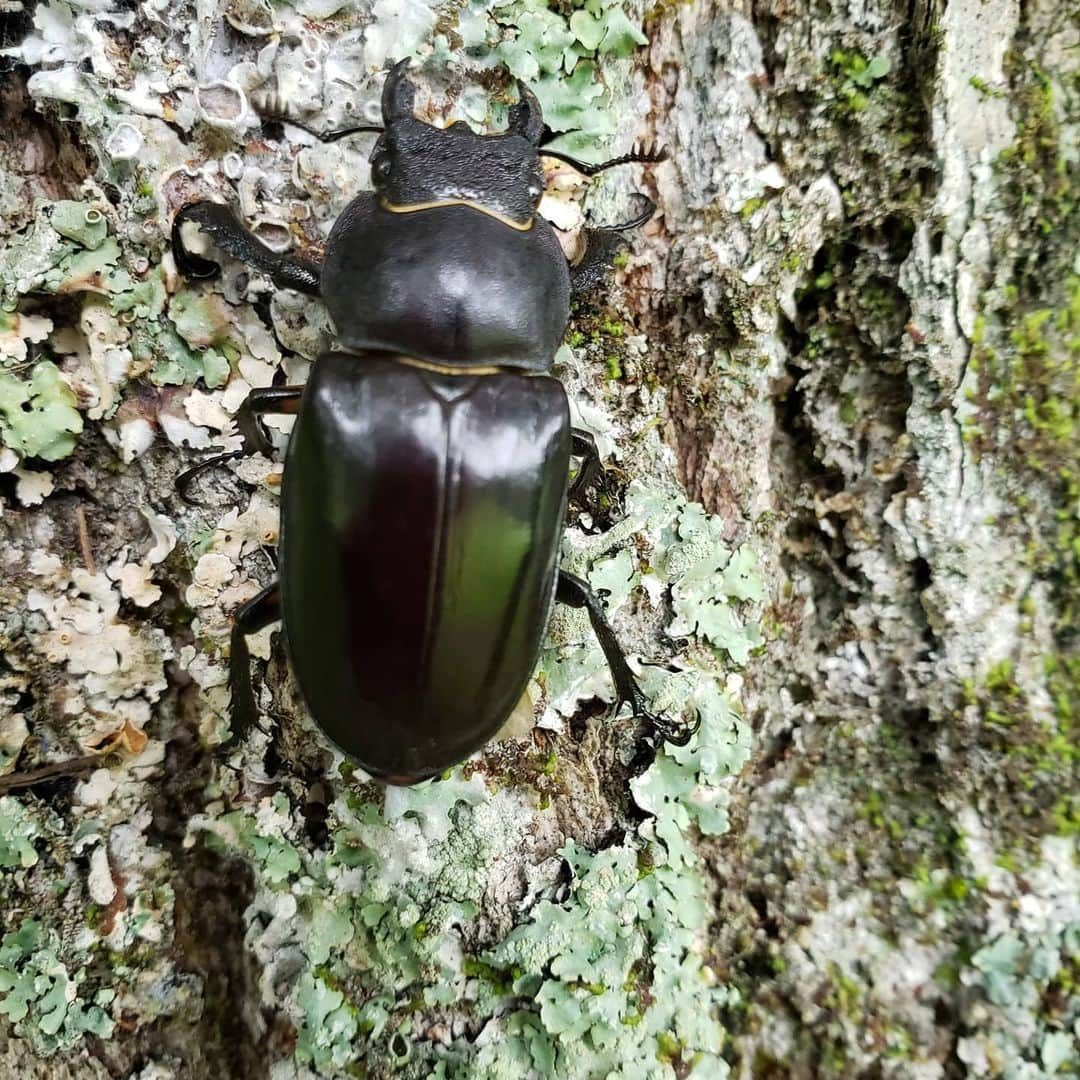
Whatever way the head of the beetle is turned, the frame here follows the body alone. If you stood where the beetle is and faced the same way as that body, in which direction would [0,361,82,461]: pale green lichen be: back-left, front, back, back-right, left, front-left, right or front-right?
left

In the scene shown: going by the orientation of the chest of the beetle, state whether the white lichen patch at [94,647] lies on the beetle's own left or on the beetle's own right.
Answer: on the beetle's own left

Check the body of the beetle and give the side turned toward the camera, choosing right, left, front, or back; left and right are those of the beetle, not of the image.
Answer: back

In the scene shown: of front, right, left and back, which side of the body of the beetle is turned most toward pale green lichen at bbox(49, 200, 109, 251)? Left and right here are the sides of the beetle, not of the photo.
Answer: left
